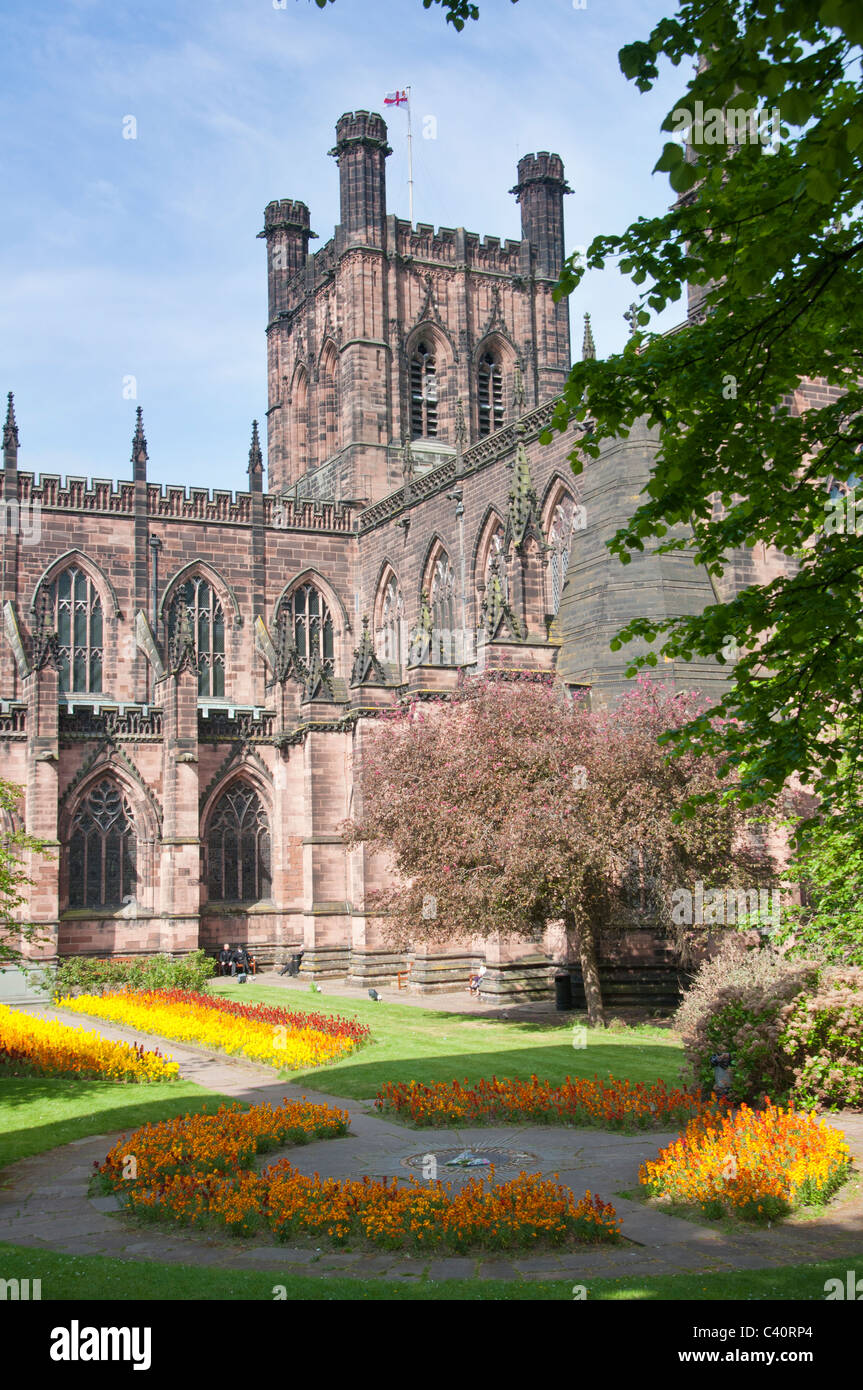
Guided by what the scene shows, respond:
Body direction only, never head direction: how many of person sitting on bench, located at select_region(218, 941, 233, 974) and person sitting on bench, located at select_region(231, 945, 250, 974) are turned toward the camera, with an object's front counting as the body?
2

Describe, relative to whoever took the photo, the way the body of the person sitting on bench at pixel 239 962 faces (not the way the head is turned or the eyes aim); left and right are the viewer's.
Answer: facing the viewer

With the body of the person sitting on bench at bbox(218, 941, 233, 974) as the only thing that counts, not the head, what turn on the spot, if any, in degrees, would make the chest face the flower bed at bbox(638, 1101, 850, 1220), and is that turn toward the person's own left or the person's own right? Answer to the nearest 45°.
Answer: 0° — they already face it

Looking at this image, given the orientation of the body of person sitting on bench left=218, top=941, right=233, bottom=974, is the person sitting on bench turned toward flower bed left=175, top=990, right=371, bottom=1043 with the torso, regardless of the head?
yes

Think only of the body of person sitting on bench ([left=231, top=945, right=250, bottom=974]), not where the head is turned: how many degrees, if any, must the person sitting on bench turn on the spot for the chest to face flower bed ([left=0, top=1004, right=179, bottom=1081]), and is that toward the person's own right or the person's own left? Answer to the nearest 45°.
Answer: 0° — they already face it

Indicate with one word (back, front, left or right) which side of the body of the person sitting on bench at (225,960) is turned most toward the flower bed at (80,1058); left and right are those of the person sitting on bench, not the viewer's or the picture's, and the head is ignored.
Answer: front

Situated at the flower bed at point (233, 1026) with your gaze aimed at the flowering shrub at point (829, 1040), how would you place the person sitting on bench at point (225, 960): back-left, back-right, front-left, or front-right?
back-left

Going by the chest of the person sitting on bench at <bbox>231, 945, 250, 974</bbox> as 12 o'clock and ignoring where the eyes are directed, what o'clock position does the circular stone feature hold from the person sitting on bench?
The circular stone feature is roughly at 12 o'clock from the person sitting on bench.

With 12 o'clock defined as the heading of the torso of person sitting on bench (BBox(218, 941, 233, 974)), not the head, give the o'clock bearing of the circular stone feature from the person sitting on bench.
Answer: The circular stone feature is roughly at 12 o'clock from the person sitting on bench.

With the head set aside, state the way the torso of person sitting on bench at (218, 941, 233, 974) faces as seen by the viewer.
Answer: toward the camera

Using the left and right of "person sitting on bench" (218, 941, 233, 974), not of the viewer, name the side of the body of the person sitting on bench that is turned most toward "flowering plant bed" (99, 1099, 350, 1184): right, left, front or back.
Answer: front

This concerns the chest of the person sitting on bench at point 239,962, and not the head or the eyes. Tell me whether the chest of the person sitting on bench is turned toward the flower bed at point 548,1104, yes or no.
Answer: yes

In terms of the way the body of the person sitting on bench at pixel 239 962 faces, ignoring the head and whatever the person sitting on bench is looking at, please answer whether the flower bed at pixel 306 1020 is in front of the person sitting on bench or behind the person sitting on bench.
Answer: in front

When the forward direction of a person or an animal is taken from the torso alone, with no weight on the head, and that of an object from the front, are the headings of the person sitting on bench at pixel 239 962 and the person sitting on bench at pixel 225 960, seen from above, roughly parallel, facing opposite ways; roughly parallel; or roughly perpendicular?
roughly parallel

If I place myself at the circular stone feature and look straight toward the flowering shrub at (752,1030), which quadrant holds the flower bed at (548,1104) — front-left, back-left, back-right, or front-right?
front-left

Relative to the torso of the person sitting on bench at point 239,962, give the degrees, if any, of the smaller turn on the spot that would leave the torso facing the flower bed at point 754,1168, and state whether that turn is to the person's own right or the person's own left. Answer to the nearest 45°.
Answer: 0° — they already face it
